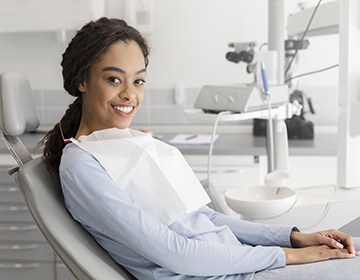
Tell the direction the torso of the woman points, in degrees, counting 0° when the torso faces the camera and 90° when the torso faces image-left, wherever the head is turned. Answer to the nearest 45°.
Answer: approximately 270°

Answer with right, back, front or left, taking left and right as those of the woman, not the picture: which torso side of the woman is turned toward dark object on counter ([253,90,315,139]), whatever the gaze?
left
